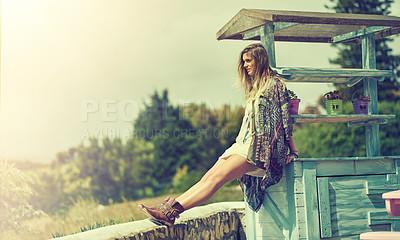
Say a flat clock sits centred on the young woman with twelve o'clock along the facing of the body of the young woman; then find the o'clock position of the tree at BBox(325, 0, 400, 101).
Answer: The tree is roughly at 4 o'clock from the young woman.

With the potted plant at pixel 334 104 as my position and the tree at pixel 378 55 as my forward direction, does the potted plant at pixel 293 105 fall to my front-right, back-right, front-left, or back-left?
back-left

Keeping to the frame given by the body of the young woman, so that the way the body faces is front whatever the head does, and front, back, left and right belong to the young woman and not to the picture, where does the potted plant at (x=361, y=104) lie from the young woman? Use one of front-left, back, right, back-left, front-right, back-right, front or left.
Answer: back-right

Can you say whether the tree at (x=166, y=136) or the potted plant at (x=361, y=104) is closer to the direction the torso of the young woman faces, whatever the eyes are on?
the tree

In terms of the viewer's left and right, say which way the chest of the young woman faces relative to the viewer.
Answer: facing to the left of the viewer

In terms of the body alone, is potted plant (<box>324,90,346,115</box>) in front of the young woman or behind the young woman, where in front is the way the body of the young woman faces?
behind

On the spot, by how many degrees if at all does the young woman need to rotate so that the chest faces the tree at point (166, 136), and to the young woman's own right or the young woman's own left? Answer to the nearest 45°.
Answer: approximately 90° to the young woman's own right

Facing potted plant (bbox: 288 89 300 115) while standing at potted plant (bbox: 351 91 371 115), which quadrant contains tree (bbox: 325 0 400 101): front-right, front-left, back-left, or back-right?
back-right
